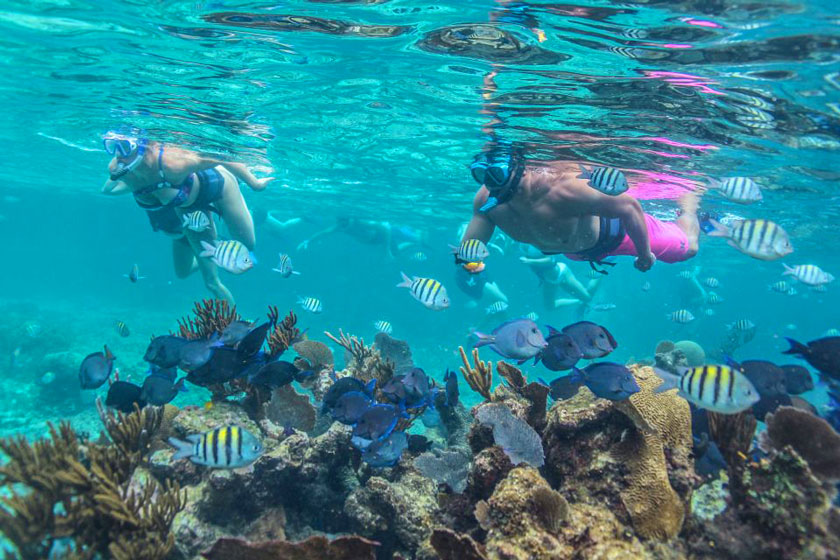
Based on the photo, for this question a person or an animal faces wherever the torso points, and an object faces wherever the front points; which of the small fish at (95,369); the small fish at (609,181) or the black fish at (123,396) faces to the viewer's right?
the small fish at (609,181)

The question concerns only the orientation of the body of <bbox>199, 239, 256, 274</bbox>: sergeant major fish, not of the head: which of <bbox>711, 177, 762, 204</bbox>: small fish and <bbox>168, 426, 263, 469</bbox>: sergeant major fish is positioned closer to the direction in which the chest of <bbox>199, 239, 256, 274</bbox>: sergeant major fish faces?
the small fish

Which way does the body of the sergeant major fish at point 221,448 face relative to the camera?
to the viewer's right

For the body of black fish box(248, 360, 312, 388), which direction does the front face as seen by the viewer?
to the viewer's left

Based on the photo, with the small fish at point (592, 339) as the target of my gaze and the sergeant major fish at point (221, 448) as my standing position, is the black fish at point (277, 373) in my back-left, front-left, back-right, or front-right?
front-left

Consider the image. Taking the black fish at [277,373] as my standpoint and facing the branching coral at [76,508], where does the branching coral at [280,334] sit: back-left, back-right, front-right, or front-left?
back-right

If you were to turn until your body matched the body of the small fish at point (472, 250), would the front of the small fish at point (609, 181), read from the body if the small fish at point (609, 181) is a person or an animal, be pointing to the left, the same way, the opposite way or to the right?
the same way
